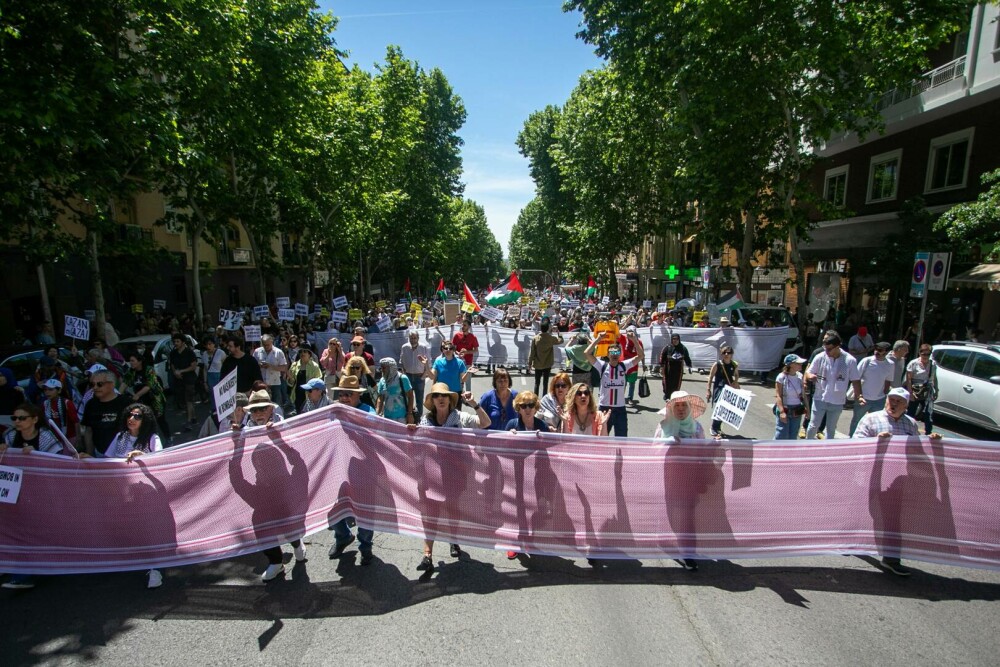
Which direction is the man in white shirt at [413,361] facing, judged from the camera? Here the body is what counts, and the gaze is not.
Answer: toward the camera

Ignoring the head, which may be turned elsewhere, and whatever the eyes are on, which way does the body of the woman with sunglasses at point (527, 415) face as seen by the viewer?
toward the camera

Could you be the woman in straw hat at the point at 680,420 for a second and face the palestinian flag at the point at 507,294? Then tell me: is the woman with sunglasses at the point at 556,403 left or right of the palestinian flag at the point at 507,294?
left

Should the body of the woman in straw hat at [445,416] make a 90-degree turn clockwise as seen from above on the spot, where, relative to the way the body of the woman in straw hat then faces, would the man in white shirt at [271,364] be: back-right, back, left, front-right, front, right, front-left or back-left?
front-right

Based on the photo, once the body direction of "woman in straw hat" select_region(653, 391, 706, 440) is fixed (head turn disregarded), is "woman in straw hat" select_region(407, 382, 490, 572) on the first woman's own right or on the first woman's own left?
on the first woman's own right

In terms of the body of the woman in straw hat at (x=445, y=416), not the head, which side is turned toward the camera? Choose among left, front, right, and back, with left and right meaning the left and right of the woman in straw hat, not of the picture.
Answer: front

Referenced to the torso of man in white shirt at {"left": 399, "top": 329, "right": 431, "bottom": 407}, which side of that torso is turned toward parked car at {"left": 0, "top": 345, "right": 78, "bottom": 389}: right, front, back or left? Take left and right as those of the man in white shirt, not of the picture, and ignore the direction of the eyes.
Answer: right

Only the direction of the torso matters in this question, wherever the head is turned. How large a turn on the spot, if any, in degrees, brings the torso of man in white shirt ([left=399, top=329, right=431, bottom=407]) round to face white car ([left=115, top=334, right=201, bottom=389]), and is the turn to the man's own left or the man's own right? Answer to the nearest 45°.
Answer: approximately 135° to the man's own right

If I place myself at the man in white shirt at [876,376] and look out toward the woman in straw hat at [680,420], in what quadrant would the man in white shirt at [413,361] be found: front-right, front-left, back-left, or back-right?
front-right

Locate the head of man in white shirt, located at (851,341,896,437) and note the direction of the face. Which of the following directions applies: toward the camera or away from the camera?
toward the camera

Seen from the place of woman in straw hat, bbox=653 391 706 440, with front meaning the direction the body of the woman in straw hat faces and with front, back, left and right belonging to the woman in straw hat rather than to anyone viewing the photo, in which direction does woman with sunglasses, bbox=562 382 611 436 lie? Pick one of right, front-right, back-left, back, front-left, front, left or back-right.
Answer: right

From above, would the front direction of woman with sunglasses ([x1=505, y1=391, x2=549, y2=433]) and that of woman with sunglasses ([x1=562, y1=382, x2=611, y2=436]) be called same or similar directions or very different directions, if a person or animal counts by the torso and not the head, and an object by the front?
same or similar directions

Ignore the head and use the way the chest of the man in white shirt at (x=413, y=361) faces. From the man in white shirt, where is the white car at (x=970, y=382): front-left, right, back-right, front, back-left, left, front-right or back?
left

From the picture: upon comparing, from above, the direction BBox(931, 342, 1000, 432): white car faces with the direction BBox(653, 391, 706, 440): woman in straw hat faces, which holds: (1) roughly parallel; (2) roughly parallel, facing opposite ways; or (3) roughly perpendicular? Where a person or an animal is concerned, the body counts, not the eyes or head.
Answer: roughly parallel
